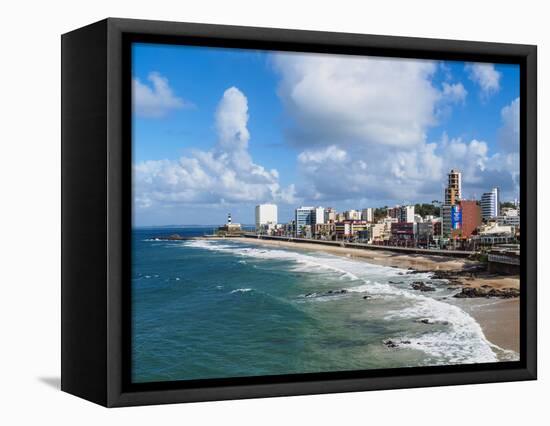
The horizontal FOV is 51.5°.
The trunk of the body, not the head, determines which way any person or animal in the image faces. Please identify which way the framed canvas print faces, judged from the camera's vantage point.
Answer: facing the viewer and to the right of the viewer
